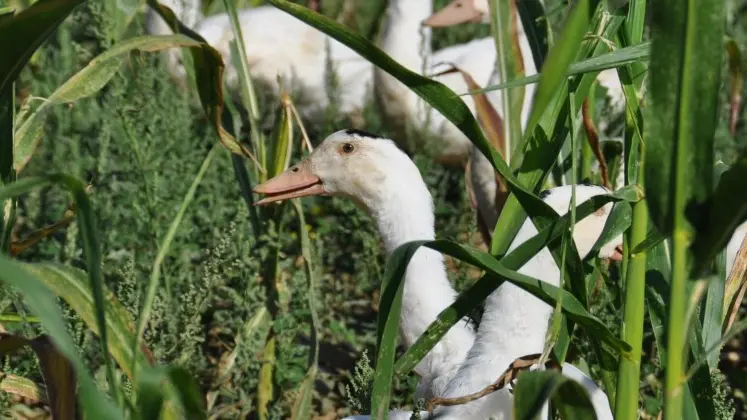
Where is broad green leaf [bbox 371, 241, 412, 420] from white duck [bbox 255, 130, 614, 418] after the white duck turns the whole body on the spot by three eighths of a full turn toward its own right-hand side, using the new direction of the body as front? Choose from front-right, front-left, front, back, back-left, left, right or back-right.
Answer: back-right

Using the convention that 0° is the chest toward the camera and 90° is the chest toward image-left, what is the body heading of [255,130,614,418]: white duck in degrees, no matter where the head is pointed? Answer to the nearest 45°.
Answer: approximately 90°

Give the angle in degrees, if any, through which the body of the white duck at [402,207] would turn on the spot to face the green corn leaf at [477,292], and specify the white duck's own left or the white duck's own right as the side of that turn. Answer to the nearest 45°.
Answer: approximately 90° to the white duck's own left

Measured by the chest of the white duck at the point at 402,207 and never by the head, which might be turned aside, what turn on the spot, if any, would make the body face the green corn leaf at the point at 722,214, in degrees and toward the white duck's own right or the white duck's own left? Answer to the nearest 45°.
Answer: approximately 90° to the white duck's own left

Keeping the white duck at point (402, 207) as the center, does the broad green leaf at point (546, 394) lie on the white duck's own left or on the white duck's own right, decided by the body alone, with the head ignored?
on the white duck's own left

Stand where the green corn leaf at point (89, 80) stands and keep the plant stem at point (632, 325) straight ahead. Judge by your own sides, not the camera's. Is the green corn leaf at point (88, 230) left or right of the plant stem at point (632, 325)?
right

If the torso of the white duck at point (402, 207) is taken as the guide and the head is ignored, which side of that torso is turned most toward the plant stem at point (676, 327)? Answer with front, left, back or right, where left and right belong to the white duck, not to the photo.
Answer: back
